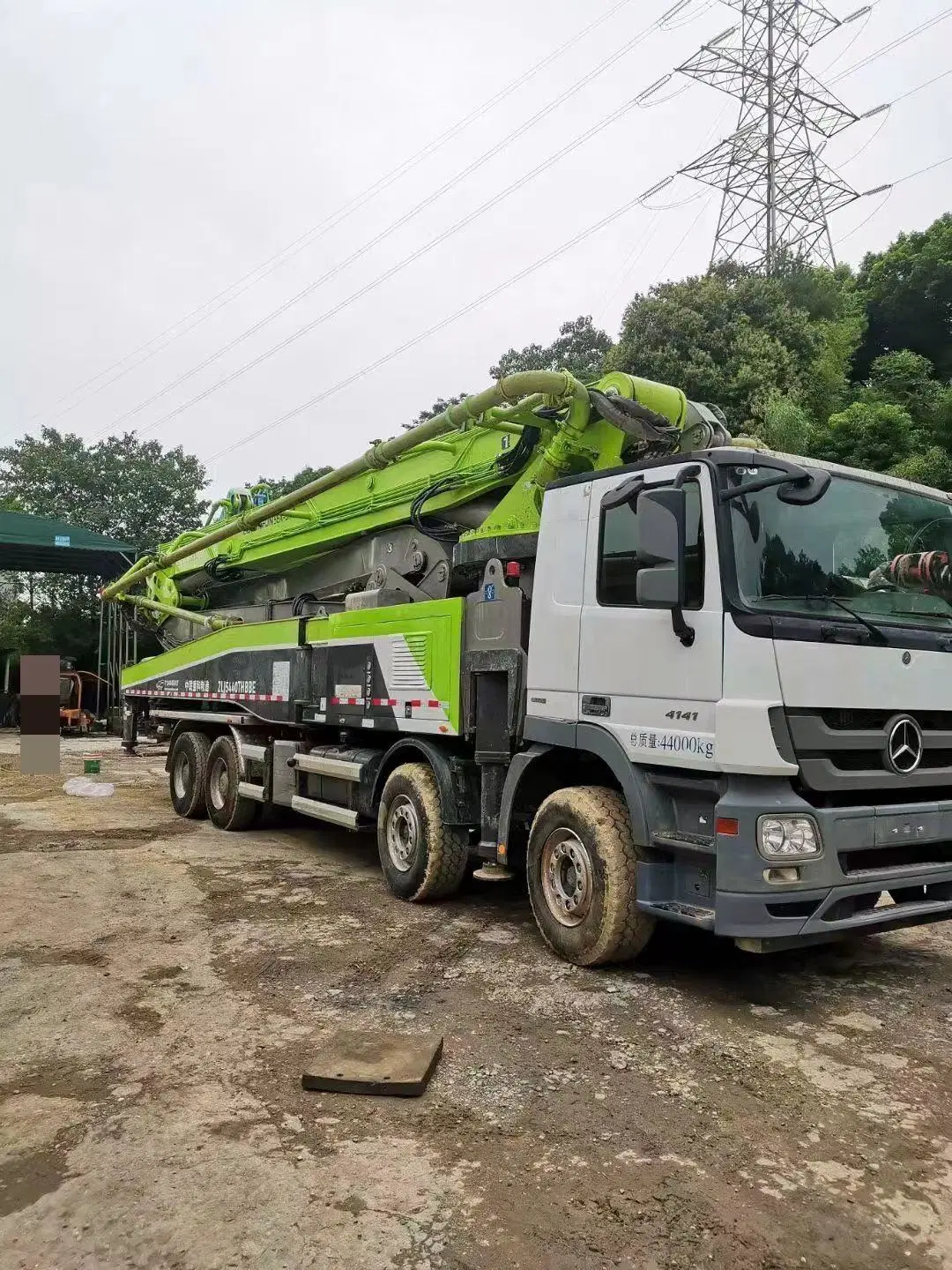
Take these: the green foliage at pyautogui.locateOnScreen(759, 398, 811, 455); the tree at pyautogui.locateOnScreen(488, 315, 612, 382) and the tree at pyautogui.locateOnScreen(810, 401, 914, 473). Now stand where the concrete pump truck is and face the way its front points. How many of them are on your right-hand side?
0

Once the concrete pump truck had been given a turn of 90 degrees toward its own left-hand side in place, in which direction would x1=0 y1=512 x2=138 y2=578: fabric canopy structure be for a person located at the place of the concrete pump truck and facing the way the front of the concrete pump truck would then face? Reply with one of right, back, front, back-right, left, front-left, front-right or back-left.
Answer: left

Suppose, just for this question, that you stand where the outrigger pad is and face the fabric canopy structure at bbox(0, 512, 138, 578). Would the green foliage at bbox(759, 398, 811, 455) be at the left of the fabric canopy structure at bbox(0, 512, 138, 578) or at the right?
right

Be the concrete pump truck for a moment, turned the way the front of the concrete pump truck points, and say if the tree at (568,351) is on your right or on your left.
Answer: on your left

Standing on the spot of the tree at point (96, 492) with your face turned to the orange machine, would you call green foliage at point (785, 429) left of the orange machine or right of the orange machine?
left

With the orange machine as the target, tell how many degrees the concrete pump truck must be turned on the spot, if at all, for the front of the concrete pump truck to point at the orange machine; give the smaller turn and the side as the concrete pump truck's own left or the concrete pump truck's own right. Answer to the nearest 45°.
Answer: approximately 180°

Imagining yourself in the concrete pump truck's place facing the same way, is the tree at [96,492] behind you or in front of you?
behind

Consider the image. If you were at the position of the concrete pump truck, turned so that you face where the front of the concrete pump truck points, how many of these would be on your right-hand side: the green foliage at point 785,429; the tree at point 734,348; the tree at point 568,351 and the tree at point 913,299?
0

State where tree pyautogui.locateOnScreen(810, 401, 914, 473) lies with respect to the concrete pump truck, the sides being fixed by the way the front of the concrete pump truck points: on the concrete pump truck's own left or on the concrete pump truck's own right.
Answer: on the concrete pump truck's own left

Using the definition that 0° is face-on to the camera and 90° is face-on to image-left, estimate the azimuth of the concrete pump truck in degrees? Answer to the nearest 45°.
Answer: approximately 315°

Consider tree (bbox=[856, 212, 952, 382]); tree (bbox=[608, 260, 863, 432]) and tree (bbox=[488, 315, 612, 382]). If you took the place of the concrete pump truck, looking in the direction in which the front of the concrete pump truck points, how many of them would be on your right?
0

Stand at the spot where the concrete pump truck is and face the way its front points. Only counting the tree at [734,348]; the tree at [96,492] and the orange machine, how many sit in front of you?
0

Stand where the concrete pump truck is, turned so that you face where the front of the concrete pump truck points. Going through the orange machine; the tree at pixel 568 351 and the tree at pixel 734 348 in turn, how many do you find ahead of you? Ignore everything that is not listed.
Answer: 0

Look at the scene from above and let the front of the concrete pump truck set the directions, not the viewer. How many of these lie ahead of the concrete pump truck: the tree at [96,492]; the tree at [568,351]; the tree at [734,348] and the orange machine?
0

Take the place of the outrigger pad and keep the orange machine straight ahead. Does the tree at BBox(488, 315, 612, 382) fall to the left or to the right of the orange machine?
right

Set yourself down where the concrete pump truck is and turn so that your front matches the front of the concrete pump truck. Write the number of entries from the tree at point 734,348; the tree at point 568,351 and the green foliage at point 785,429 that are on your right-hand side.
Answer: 0

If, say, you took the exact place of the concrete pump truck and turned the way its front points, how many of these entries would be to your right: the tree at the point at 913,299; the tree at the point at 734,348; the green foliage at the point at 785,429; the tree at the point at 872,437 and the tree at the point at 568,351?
0

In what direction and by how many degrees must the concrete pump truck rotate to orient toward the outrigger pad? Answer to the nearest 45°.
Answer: approximately 90° to its right

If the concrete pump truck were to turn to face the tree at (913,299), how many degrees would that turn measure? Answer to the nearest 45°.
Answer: approximately 90° to its left
